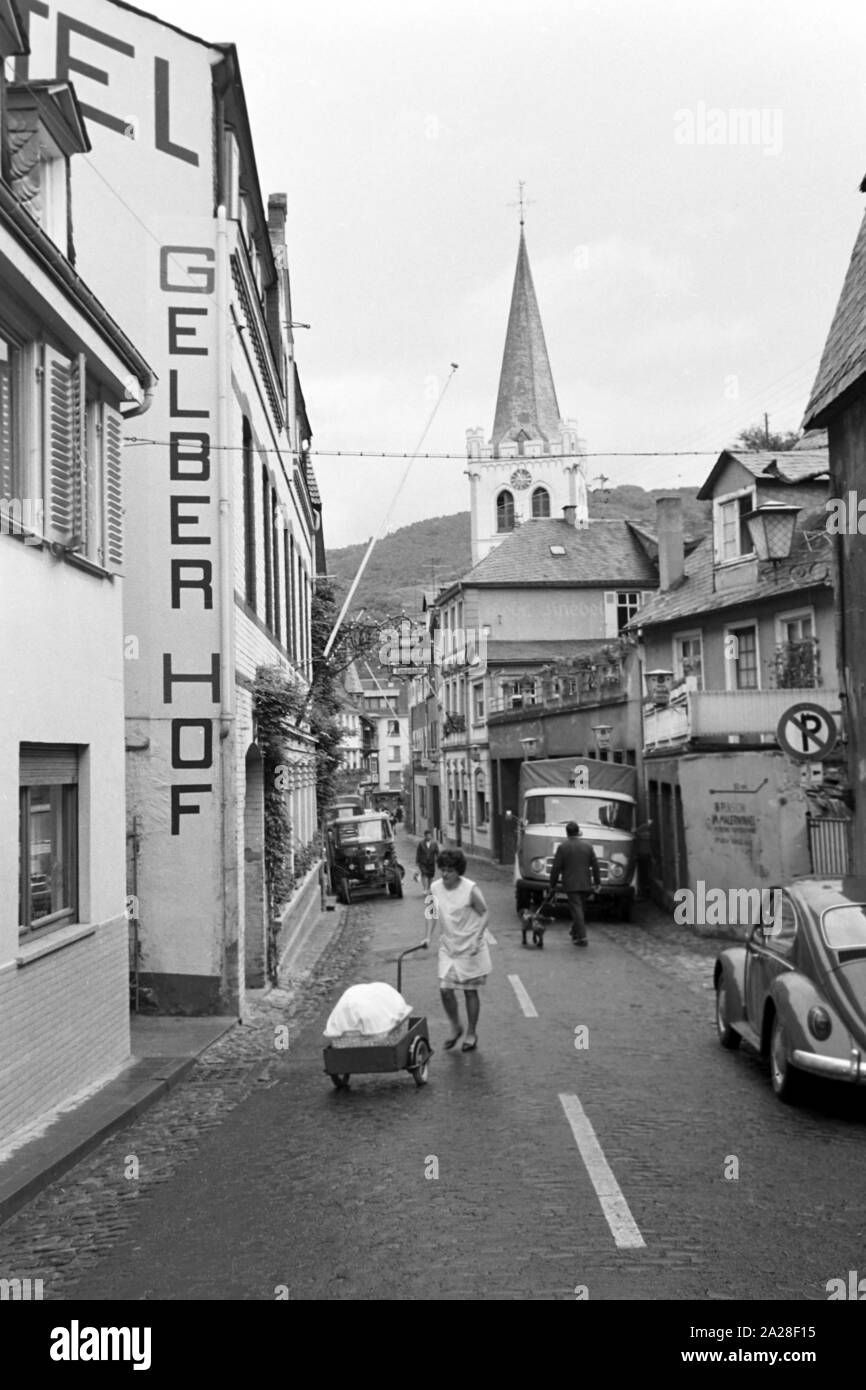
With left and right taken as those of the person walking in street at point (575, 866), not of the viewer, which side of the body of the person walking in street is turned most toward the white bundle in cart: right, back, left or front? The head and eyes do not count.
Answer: back

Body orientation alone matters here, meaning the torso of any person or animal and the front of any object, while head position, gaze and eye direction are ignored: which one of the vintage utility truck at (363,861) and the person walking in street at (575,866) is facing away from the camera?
the person walking in street

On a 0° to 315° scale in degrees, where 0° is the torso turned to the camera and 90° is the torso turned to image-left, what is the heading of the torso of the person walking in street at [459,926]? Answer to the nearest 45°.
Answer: approximately 45°

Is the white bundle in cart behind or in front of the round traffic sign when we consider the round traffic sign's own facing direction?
in front

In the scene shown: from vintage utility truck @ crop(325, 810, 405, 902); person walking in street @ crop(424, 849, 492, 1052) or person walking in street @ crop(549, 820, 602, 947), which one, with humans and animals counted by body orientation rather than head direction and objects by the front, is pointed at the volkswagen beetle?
the vintage utility truck

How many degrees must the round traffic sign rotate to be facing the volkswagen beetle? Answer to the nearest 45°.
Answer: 0° — it already faces it

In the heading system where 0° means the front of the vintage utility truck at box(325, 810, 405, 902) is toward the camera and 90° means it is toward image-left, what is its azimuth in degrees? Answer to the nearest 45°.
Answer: approximately 0°

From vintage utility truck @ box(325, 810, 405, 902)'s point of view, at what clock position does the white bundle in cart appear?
The white bundle in cart is roughly at 12 o'clock from the vintage utility truck.

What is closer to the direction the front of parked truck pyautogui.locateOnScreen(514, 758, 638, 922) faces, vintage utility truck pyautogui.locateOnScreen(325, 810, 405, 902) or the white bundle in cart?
the white bundle in cart

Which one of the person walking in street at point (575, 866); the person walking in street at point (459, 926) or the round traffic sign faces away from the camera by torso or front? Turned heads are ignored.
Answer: the person walking in street at point (575, 866)

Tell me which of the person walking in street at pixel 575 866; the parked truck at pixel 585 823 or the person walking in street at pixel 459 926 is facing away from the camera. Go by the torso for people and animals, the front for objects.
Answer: the person walking in street at pixel 575 866

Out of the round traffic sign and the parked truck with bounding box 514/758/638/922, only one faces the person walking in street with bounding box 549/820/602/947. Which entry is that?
the parked truck

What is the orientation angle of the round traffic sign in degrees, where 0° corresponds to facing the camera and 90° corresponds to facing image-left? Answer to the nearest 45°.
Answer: approximately 0°

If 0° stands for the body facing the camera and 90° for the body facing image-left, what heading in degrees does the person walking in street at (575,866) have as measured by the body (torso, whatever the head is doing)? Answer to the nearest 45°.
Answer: approximately 180°

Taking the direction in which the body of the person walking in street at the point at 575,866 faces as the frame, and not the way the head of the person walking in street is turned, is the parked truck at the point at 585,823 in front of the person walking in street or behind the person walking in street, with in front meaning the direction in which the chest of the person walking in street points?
in front
